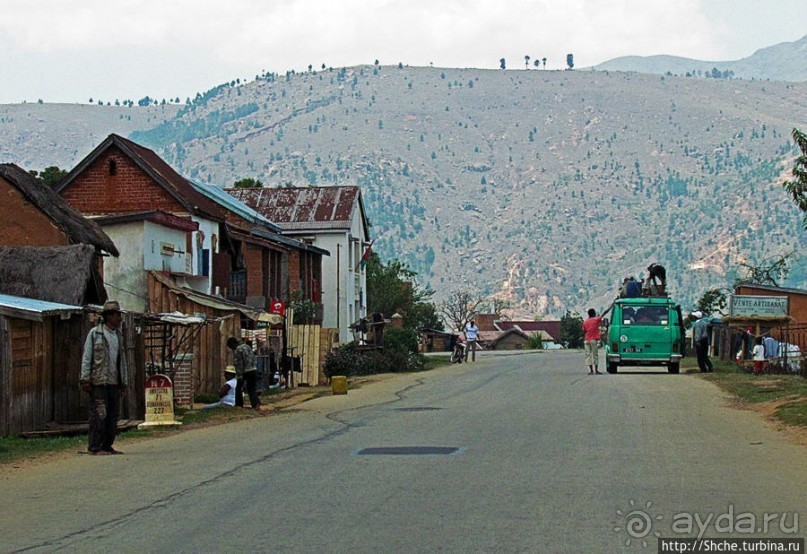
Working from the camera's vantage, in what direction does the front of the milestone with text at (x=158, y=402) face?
facing the viewer

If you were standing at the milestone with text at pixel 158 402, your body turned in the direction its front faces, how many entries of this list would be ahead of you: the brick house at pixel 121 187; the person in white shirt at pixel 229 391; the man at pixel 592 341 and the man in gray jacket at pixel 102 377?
1

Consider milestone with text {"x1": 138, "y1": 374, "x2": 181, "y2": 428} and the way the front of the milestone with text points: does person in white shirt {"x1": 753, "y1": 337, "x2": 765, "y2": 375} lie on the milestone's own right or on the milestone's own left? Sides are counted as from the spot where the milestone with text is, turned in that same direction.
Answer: on the milestone's own left

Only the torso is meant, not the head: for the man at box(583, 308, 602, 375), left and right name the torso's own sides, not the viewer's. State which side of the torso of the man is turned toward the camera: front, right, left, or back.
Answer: back

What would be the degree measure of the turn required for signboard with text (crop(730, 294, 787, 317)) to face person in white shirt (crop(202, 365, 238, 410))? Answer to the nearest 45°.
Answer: approximately 45° to its right

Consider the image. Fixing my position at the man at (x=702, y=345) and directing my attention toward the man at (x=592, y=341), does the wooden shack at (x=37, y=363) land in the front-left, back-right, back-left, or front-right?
front-left

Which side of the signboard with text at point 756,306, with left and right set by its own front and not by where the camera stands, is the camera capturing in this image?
front

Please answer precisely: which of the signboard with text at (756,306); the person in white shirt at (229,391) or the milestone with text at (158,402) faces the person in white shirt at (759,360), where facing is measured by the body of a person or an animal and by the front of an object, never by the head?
the signboard with text at (756,306)

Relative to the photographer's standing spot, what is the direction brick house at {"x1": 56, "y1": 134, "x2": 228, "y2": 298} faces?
facing to the right of the viewer
